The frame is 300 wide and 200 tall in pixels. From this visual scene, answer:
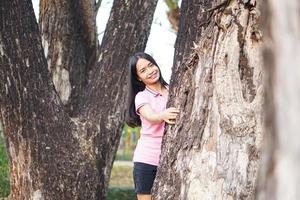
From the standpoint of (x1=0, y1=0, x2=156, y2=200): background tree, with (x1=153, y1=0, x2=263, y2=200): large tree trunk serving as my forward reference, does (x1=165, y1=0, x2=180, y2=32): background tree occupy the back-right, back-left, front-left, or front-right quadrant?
back-left

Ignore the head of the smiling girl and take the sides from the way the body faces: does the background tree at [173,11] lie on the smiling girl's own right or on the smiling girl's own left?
on the smiling girl's own left

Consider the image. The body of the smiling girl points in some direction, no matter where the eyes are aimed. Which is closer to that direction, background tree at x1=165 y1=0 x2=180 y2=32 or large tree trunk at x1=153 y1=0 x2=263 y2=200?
the large tree trunk

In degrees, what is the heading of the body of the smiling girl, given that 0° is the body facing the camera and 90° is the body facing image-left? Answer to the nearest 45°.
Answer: approximately 315°

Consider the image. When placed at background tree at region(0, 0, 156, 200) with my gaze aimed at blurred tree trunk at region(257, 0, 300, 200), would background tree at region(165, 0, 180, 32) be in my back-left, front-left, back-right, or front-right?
back-left

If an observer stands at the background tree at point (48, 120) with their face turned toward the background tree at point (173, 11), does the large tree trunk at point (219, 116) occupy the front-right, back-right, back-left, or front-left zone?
back-right

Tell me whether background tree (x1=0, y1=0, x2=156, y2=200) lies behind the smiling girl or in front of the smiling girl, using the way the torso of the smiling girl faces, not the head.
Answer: behind
